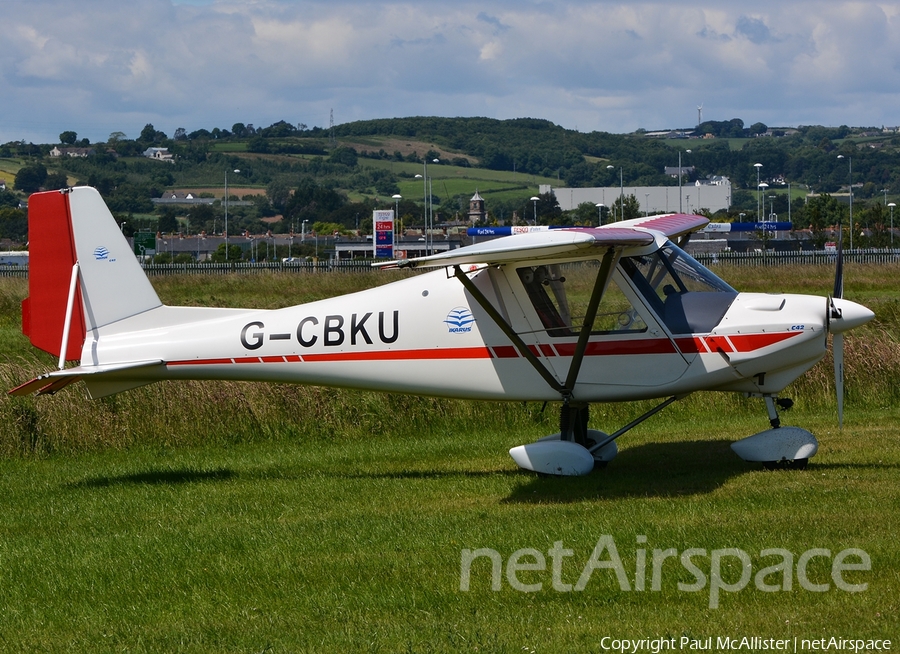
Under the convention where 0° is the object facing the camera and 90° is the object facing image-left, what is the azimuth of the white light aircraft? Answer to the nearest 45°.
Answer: approximately 270°
